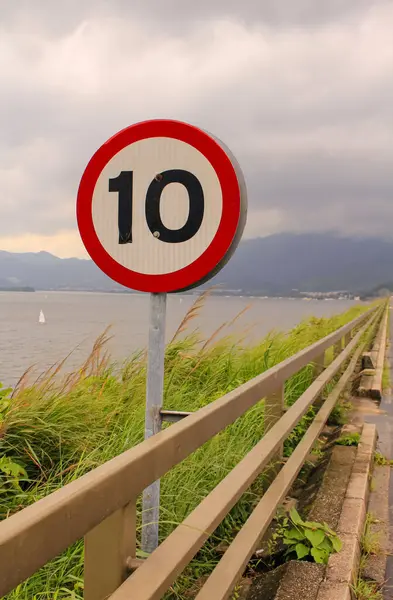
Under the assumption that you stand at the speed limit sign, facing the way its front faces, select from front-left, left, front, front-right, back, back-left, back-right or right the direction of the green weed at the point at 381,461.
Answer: back-left

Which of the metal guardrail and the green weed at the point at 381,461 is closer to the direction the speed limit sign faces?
the metal guardrail

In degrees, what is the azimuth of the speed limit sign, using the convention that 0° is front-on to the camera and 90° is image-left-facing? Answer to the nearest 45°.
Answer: approximately 0°

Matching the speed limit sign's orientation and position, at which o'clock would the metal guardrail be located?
The metal guardrail is roughly at 12 o'clock from the speed limit sign.

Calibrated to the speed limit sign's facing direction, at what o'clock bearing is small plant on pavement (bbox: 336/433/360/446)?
The small plant on pavement is roughly at 7 o'clock from the speed limit sign.

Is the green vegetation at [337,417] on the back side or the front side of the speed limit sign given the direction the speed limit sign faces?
on the back side
